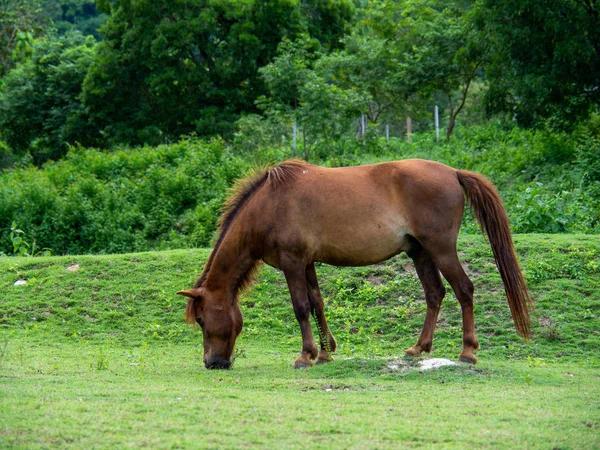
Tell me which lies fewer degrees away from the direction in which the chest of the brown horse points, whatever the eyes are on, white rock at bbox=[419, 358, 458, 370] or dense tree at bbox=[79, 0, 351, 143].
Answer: the dense tree

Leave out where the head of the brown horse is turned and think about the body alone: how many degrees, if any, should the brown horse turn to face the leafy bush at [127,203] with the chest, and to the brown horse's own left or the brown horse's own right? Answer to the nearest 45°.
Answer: approximately 45° to the brown horse's own right

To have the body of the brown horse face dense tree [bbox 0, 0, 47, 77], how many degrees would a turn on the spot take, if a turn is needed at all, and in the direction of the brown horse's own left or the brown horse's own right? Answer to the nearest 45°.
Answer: approximately 45° to the brown horse's own right

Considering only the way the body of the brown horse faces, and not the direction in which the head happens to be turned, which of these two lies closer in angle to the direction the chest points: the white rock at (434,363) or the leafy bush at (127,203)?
the leafy bush

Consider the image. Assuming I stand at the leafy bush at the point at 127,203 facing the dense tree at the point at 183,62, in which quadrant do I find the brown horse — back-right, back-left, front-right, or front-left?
back-right

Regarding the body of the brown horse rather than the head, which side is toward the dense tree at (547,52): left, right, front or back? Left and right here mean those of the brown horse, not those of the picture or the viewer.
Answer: right

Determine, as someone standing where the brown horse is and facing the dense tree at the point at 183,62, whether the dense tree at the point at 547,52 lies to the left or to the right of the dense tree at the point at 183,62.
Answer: right

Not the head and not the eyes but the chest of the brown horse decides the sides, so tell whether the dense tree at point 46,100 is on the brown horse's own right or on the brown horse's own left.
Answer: on the brown horse's own right

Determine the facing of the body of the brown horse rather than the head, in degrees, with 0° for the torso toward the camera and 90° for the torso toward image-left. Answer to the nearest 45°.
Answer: approximately 90°
